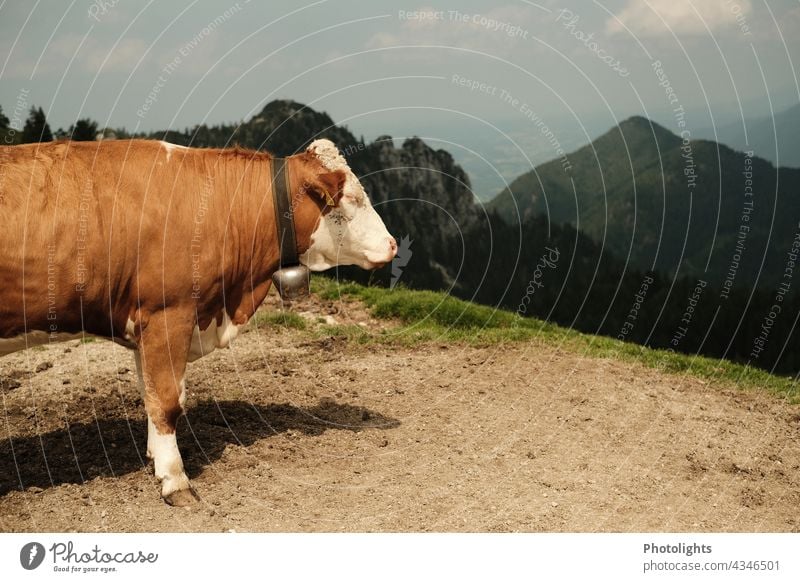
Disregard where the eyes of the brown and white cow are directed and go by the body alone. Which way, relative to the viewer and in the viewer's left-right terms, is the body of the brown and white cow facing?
facing to the right of the viewer
